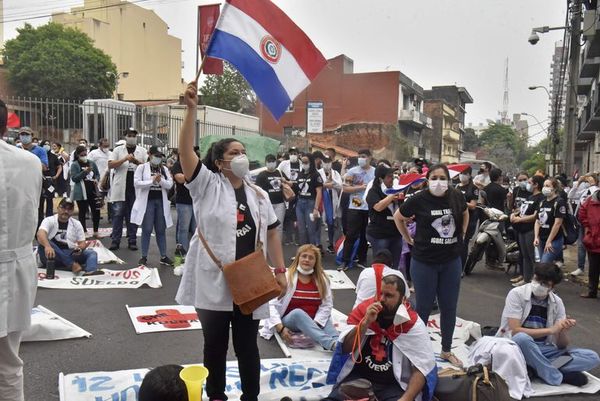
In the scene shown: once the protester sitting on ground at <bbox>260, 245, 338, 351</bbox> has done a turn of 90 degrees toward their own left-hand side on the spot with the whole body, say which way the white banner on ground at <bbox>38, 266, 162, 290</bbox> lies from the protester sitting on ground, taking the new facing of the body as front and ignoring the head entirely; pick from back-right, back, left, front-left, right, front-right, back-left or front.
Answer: back-left

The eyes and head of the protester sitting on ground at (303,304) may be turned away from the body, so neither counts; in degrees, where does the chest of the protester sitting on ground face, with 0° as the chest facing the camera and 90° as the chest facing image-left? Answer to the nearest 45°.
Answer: approximately 0°

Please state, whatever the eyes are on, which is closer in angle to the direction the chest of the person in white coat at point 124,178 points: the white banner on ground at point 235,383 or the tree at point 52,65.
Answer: the white banner on ground

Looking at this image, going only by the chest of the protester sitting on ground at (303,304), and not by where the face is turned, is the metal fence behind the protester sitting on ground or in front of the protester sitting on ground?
behind

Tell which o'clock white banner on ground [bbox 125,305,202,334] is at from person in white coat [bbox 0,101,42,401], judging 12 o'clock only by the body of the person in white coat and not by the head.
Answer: The white banner on ground is roughly at 1 o'clock from the person in white coat.

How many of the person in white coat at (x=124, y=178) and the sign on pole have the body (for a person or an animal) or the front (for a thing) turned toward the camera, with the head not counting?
2

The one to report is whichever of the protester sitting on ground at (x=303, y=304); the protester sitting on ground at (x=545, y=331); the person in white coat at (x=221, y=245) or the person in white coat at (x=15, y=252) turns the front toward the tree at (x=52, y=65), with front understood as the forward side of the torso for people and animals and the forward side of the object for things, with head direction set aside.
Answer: the person in white coat at (x=15, y=252)

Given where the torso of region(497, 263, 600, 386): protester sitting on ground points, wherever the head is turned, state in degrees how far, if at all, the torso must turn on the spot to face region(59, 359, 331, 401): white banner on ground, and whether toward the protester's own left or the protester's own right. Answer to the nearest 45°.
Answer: approximately 90° to the protester's own right

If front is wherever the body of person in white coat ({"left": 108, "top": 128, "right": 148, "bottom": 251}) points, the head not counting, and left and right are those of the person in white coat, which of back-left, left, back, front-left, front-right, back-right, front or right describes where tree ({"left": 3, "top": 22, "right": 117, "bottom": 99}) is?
back

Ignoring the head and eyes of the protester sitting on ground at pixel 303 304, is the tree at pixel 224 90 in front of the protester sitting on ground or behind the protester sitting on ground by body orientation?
behind

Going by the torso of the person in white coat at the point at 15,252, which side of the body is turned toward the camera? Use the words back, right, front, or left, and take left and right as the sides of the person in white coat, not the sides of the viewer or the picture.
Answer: back
